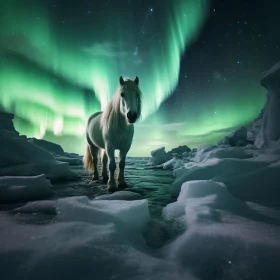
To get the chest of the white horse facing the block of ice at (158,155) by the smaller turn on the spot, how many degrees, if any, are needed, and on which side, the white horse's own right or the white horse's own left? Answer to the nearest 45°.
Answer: approximately 135° to the white horse's own left

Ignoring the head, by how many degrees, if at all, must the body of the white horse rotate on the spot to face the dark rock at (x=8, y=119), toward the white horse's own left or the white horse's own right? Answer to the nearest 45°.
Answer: approximately 180°

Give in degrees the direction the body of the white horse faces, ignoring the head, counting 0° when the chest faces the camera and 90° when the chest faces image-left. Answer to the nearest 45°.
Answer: approximately 315°
